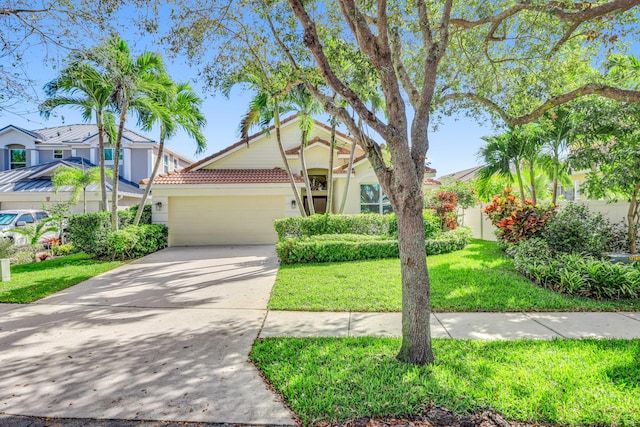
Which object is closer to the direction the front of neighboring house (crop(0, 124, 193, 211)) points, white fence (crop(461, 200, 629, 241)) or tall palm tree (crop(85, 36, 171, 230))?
the tall palm tree

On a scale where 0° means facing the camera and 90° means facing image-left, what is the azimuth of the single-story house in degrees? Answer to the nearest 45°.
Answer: approximately 0°

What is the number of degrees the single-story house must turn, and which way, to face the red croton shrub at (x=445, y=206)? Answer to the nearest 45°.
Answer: approximately 90° to its left

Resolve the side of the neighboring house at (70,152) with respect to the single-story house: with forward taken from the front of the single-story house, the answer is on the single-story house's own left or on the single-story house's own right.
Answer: on the single-story house's own right

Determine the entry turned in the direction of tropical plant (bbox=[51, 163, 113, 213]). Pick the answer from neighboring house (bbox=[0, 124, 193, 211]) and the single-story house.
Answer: the neighboring house

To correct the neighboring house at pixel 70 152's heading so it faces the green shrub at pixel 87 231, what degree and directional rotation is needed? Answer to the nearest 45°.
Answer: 0° — it already faces it

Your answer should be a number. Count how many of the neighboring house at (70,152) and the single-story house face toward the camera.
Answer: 2

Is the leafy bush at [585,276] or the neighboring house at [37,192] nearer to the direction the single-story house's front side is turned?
the leafy bush

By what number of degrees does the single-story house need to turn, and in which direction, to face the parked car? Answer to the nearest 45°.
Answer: approximately 90° to its right
